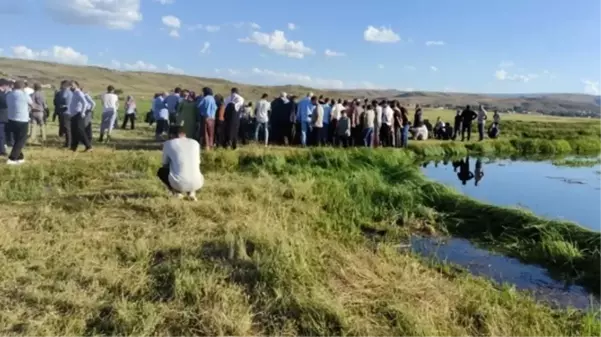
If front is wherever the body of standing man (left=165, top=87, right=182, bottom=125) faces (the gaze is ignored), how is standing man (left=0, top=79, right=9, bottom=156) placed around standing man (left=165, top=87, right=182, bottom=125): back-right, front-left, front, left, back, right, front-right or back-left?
back

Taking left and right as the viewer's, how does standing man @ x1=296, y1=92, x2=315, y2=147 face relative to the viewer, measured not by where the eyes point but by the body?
facing away from the viewer and to the right of the viewer

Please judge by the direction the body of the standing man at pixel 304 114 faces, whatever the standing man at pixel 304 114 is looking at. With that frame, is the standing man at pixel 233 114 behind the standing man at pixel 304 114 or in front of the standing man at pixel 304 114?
behind

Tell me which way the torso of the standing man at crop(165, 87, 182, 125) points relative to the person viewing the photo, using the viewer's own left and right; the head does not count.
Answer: facing away from the viewer and to the right of the viewer

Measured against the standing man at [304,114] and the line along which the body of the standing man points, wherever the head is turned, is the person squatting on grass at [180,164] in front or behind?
behind

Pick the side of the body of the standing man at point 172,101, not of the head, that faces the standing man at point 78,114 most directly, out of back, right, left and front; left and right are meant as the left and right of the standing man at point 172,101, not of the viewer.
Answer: back

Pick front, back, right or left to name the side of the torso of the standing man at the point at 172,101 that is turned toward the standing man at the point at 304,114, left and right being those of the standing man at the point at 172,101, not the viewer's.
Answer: right
